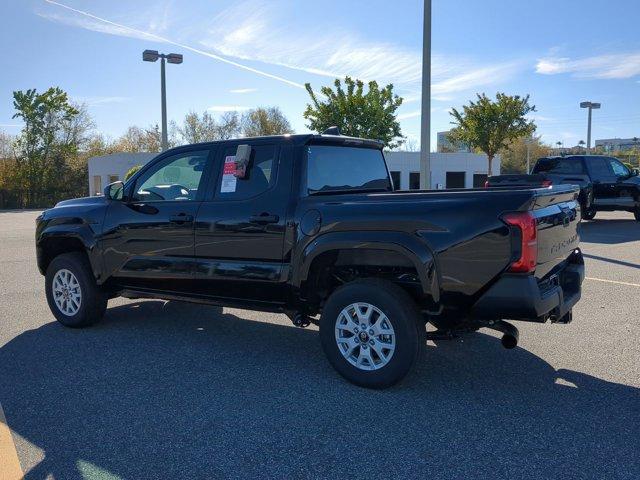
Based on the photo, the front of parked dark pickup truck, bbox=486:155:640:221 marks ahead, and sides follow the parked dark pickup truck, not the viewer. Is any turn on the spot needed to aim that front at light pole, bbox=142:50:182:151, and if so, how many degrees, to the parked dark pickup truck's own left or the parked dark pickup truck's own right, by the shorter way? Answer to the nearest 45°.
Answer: approximately 135° to the parked dark pickup truck's own left

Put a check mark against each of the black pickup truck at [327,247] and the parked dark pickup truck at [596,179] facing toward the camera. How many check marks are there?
0

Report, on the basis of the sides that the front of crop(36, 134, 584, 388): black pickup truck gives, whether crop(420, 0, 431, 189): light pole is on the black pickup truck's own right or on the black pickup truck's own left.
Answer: on the black pickup truck's own right

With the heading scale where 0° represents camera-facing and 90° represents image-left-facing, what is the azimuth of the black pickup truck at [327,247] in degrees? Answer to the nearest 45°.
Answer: approximately 135°

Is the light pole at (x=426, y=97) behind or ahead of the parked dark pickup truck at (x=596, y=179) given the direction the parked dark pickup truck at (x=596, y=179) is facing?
behind

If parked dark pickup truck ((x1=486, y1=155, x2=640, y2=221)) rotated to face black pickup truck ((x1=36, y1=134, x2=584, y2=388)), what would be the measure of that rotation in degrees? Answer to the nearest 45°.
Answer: approximately 135° to its right

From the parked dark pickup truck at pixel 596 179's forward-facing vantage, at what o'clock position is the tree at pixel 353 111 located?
The tree is roughly at 9 o'clock from the parked dark pickup truck.

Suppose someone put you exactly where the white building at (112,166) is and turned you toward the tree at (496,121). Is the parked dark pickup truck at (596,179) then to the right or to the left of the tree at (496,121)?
right

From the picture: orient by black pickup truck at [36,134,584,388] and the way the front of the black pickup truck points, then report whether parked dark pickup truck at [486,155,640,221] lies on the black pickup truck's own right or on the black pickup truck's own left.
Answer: on the black pickup truck's own right

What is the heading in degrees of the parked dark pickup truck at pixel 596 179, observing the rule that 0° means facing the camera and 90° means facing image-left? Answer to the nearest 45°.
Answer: approximately 225°

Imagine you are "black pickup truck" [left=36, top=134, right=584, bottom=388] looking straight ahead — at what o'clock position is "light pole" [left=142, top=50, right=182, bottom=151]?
The light pole is roughly at 1 o'clock from the black pickup truck.

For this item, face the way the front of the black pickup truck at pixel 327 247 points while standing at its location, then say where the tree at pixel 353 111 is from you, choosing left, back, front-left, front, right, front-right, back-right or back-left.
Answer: front-right

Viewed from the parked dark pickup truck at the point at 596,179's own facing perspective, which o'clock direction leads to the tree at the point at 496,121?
The tree is roughly at 10 o'clock from the parked dark pickup truck.
